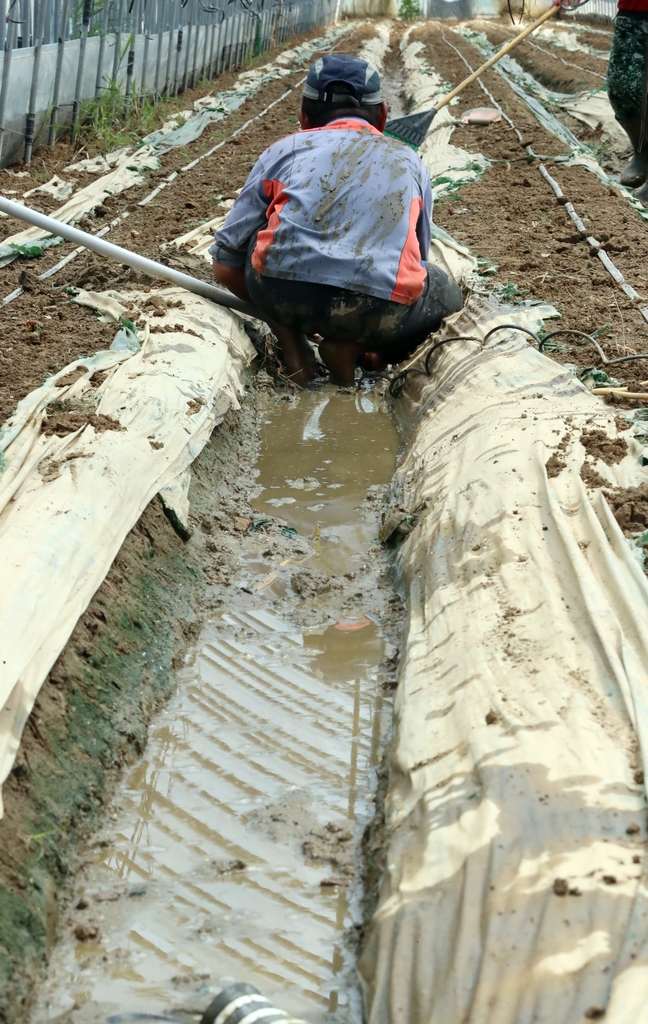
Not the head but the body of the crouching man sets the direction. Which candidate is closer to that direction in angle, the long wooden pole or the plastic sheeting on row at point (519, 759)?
the long wooden pole

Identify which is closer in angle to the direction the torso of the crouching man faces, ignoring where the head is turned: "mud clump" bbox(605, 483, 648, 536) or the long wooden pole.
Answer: the long wooden pole

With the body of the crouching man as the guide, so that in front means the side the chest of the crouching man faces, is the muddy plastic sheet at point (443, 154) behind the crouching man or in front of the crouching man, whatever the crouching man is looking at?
in front

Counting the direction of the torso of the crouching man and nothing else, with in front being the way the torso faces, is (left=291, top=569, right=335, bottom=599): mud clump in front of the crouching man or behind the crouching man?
behind

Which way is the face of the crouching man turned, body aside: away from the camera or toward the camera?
away from the camera

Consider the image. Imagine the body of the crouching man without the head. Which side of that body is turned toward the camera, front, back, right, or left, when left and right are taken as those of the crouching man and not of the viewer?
back

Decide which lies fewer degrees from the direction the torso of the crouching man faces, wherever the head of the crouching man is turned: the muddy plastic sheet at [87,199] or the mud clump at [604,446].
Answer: the muddy plastic sheet

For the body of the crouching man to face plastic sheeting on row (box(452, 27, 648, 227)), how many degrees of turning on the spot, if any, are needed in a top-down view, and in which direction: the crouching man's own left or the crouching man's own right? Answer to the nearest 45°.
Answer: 0° — they already face it
